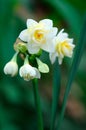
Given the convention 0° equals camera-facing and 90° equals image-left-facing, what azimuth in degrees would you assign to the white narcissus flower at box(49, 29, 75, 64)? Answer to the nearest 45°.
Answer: approximately 315°

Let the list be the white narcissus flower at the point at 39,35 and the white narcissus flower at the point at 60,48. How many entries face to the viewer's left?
0

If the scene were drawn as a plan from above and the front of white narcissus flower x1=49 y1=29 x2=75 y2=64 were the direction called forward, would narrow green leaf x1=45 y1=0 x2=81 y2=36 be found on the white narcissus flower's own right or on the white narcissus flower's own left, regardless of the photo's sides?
on the white narcissus flower's own left

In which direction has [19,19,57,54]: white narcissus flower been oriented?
toward the camera
